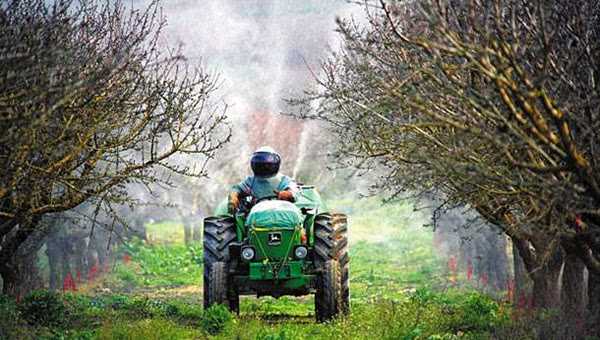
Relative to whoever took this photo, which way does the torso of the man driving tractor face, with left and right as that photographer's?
facing the viewer

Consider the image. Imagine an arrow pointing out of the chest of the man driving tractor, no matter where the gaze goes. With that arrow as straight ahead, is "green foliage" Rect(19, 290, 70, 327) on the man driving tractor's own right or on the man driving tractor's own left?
on the man driving tractor's own right
